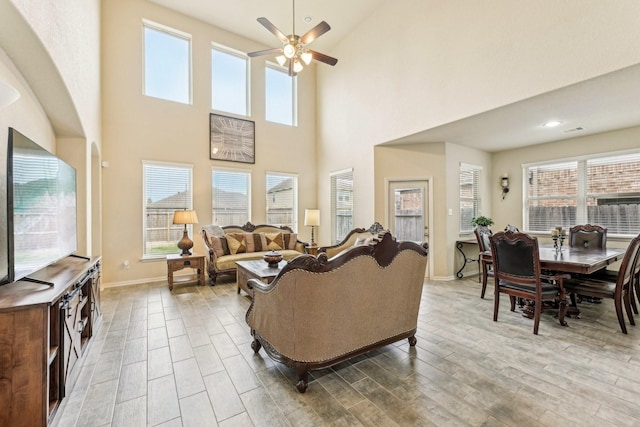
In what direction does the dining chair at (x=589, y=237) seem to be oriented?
toward the camera

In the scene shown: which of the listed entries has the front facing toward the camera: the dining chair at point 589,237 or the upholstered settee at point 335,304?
the dining chair

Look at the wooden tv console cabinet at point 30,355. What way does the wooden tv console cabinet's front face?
to the viewer's right

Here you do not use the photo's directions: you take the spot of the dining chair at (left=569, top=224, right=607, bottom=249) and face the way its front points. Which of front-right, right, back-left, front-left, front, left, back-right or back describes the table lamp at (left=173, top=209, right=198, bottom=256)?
front-right

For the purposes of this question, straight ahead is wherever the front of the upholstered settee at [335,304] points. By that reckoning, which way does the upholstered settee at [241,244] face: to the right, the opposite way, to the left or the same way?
the opposite way

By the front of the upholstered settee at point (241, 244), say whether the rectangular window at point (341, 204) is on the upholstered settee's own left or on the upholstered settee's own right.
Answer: on the upholstered settee's own left

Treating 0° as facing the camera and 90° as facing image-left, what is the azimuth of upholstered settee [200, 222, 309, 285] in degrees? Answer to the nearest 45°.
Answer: approximately 315°

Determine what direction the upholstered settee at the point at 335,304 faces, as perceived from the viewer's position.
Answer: facing away from the viewer and to the left of the viewer

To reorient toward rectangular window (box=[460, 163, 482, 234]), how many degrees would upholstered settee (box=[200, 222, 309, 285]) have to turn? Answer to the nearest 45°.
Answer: approximately 45° to its left

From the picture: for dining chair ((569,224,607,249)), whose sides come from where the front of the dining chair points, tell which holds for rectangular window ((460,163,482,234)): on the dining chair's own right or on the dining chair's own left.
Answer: on the dining chair's own right

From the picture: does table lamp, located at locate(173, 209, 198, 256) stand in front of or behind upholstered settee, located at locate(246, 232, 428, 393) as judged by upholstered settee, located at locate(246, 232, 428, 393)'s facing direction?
in front

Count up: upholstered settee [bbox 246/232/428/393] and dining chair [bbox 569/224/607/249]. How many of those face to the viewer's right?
0

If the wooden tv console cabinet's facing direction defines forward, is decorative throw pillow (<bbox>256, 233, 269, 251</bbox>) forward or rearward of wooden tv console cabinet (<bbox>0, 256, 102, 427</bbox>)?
forward

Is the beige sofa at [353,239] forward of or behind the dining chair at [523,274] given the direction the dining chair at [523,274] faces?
behind

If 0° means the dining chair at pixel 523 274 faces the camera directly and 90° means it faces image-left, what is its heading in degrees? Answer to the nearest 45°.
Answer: approximately 225°
